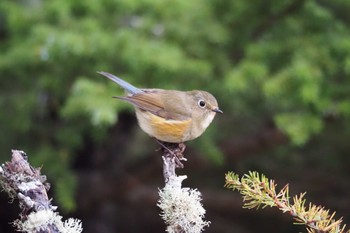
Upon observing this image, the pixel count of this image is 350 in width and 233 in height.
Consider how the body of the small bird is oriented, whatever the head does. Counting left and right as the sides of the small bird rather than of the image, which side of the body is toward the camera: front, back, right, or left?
right
